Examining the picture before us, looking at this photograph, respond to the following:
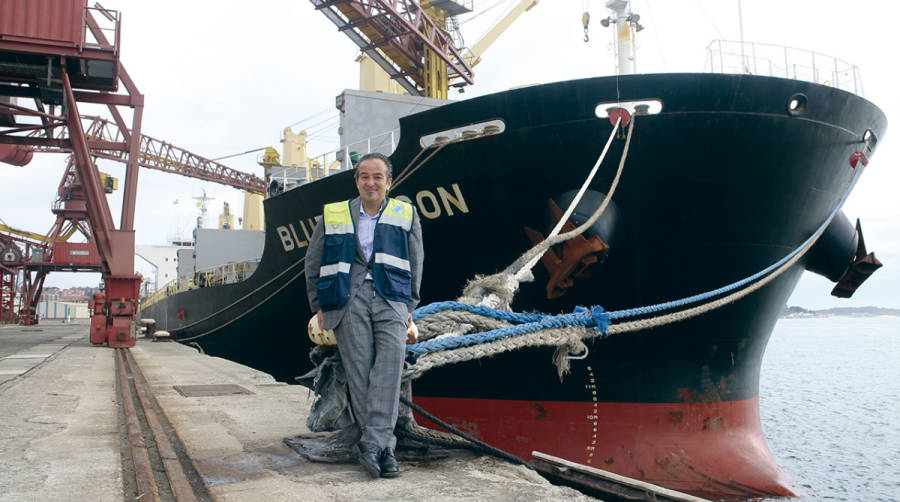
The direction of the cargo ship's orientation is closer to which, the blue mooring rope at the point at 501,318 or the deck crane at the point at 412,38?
the blue mooring rope

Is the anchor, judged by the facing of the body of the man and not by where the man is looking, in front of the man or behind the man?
behind

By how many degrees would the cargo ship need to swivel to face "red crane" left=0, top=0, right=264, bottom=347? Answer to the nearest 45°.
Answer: approximately 180°

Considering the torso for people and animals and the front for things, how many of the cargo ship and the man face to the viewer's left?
0

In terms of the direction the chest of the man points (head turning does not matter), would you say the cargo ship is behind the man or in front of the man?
behind

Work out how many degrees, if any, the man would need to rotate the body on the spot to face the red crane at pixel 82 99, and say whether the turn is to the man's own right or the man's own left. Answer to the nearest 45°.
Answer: approximately 135° to the man's own right

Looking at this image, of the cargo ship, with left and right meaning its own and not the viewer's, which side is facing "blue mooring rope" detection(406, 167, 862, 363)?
front

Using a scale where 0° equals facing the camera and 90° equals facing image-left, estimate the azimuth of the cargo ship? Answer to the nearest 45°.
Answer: approximately 315°

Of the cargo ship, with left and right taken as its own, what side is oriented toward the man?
right

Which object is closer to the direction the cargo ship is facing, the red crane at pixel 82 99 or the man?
the man

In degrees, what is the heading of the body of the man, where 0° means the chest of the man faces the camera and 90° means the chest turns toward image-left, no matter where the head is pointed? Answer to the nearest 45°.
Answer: approximately 0°

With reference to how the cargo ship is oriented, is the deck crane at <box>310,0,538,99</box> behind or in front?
behind
